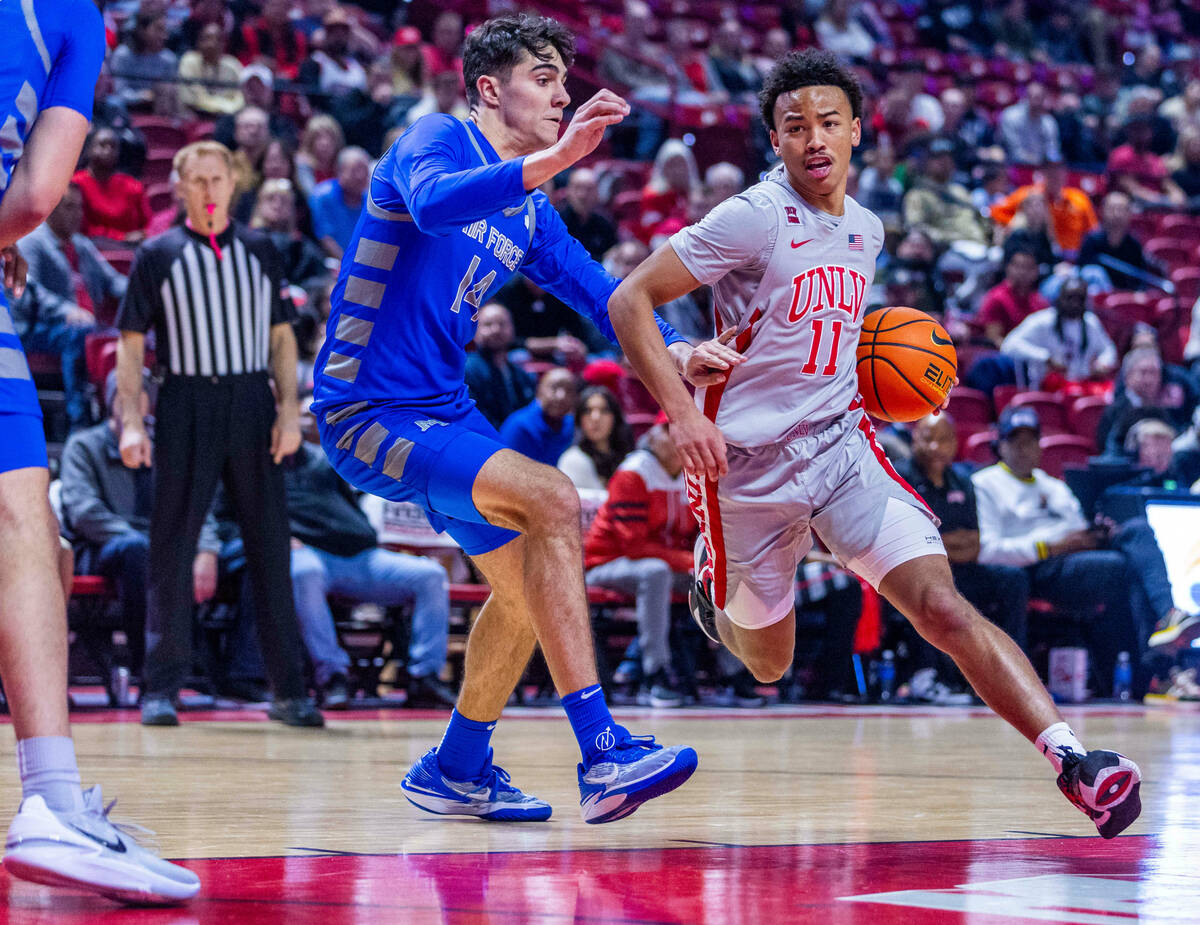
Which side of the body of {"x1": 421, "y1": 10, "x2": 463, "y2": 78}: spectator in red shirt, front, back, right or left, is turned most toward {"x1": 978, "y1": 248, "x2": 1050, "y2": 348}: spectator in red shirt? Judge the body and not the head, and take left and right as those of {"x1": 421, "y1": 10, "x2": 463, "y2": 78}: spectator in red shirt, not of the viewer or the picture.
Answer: left

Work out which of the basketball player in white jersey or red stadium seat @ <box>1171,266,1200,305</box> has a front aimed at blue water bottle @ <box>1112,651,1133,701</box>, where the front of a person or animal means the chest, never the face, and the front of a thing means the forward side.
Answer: the red stadium seat

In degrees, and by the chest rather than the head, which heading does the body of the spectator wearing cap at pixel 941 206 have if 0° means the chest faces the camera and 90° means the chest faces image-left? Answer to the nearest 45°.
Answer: approximately 0°

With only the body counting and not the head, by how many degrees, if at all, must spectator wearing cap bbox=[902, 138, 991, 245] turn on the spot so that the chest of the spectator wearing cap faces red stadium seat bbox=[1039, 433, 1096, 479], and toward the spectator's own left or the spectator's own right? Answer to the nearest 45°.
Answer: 0° — they already face it

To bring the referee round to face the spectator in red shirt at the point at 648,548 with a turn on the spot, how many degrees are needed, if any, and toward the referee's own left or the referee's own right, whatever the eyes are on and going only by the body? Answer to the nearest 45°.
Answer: approximately 135° to the referee's own left

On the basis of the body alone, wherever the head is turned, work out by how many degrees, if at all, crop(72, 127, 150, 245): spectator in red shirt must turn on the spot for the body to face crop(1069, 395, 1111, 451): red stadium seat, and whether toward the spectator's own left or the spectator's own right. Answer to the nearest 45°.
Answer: approximately 90° to the spectator's own left
